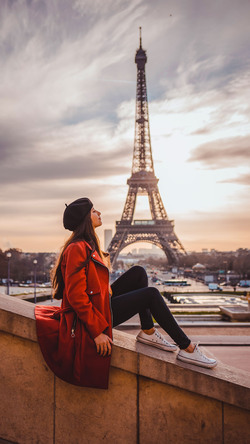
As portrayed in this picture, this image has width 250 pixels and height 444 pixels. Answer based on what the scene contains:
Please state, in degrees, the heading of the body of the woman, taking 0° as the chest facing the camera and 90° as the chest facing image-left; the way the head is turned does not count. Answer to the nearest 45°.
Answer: approximately 270°

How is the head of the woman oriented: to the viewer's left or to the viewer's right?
to the viewer's right
